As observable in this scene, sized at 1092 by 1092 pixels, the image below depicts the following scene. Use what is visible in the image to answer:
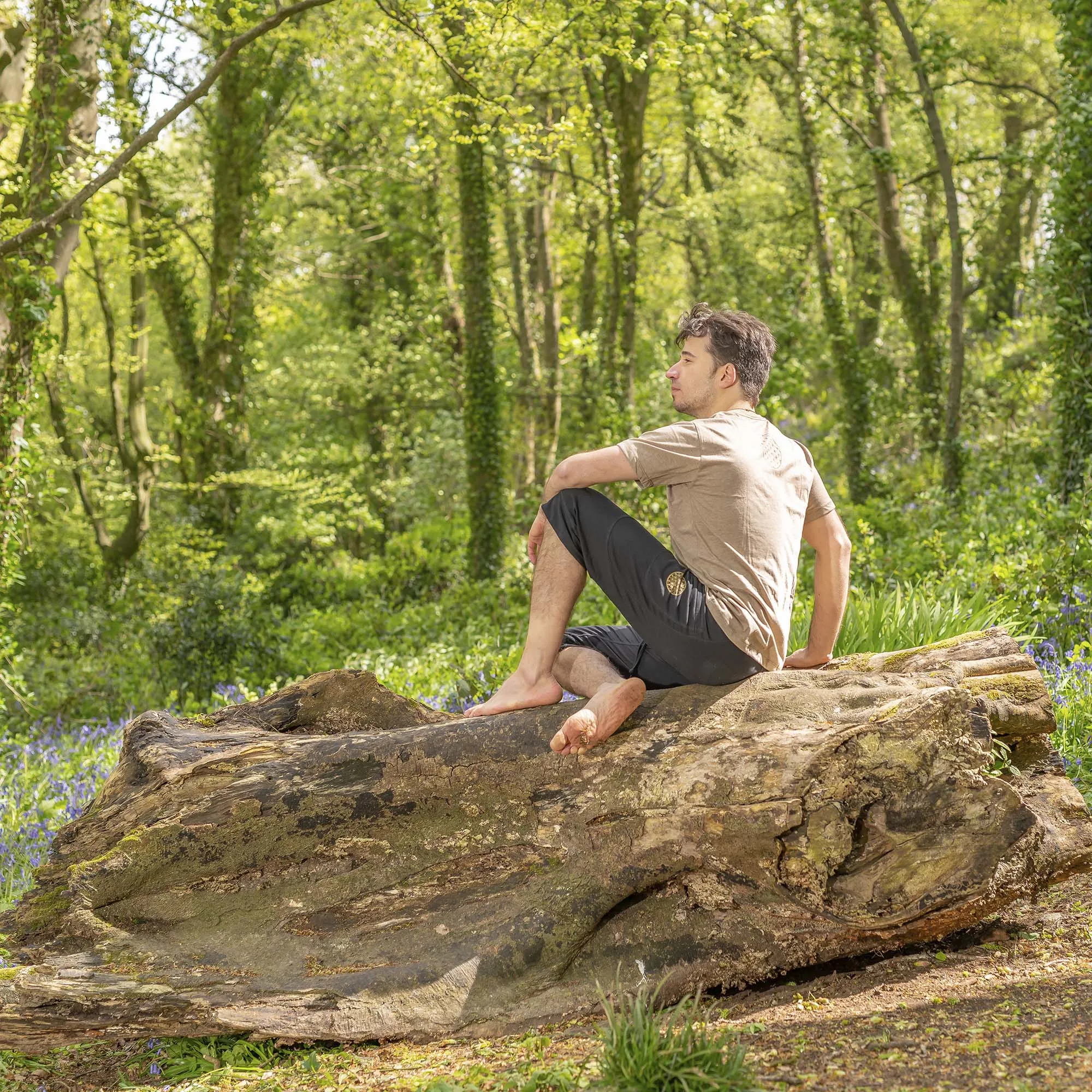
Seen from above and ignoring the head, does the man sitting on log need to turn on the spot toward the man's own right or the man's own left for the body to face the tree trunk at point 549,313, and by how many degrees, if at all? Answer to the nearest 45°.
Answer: approximately 45° to the man's own right

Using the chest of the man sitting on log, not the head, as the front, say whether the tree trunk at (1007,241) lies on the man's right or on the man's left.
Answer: on the man's right

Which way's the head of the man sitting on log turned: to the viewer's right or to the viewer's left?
to the viewer's left

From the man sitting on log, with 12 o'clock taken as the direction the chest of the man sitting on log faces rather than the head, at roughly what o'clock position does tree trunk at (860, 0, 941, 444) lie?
The tree trunk is roughly at 2 o'clock from the man sitting on log.

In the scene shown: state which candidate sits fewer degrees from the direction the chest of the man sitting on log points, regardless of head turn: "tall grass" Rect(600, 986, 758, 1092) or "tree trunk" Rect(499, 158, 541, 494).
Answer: the tree trunk

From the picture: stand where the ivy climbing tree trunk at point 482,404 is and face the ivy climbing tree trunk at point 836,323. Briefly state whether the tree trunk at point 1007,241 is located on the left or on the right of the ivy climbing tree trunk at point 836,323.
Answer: left

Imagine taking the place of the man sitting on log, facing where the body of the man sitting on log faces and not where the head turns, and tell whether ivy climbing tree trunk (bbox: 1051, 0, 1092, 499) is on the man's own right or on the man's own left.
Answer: on the man's own right

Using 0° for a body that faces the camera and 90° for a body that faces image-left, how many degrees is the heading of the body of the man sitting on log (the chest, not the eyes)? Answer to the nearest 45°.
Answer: approximately 135°

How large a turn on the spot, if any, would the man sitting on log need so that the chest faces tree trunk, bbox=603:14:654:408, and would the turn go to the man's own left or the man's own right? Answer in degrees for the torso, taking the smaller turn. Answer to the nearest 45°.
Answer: approximately 45° to the man's own right

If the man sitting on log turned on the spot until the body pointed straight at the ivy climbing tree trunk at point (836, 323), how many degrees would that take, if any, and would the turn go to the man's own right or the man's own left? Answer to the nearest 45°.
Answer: approximately 45° to the man's own right

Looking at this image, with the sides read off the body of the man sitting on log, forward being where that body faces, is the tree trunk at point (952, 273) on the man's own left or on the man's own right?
on the man's own right

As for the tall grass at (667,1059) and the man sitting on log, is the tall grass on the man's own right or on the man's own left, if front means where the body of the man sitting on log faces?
on the man's own left
